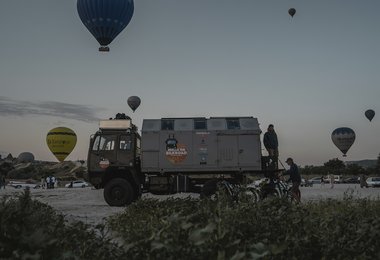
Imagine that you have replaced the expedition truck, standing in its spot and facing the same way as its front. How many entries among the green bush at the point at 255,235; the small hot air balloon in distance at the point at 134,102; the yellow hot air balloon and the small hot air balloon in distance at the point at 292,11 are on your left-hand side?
1

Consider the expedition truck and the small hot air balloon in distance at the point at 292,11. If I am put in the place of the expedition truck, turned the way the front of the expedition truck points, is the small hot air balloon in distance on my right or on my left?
on my right

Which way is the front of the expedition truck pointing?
to the viewer's left

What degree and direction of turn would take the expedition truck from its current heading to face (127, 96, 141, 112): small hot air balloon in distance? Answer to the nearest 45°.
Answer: approximately 90° to its right

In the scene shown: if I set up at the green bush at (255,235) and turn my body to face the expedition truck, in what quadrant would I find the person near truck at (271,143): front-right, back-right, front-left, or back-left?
front-right

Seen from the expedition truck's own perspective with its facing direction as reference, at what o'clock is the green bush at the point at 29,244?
The green bush is roughly at 9 o'clock from the expedition truck.

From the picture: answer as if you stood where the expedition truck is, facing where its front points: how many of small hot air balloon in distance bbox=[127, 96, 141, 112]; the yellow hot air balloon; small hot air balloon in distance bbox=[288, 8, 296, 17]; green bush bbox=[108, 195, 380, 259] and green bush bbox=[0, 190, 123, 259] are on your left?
2

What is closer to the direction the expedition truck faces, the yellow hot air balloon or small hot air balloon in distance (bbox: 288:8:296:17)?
the yellow hot air balloon

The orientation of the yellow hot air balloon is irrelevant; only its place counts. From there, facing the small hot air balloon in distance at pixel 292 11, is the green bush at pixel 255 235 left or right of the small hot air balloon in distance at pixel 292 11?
right

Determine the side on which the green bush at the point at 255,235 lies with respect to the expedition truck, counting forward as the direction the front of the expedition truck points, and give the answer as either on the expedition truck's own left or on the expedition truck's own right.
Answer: on the expedition truck's own left
